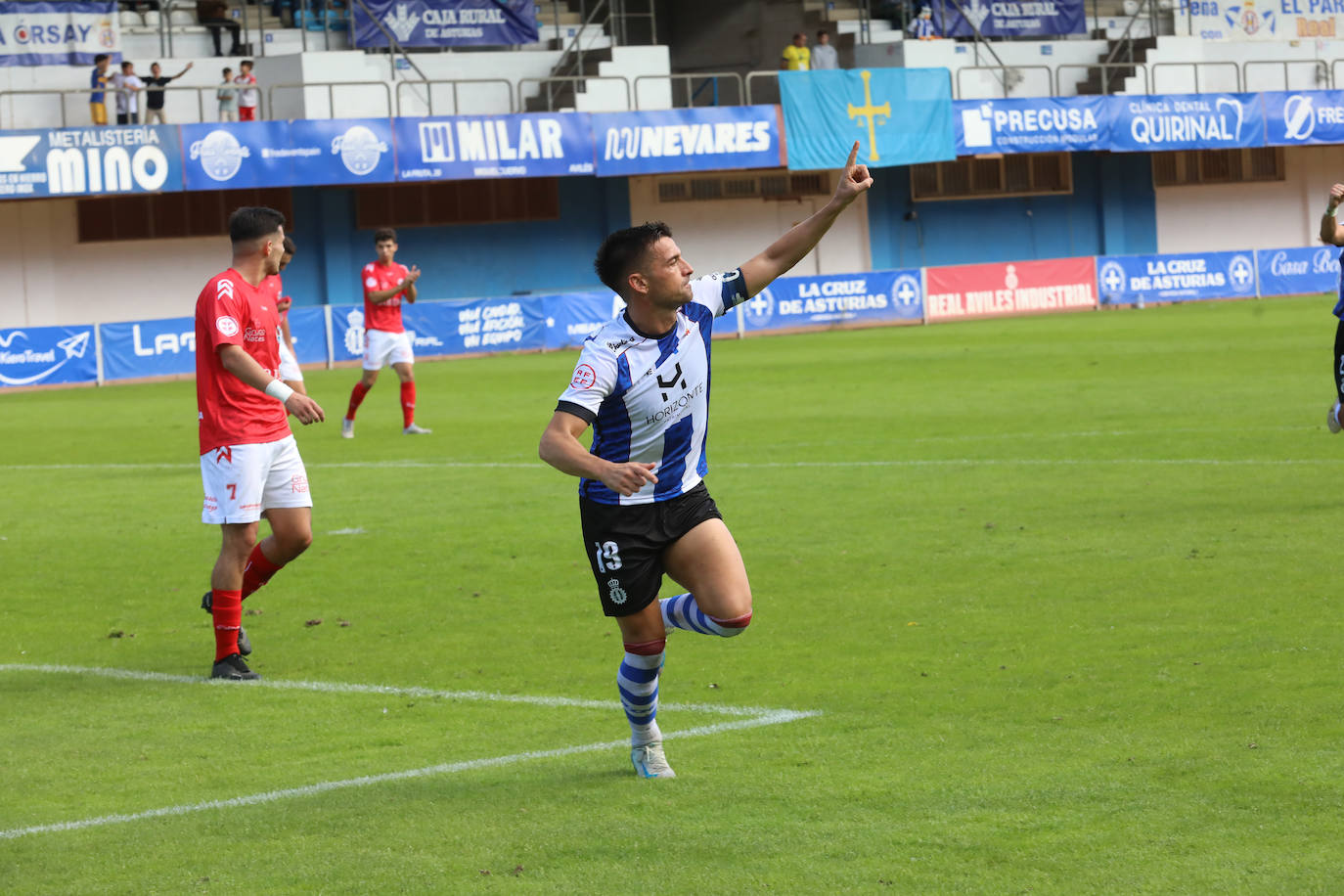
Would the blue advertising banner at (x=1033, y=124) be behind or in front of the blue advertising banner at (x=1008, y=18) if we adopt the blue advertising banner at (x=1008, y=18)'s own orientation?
in front

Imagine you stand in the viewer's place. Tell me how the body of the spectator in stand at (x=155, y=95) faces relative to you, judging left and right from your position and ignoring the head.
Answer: facing the viewer

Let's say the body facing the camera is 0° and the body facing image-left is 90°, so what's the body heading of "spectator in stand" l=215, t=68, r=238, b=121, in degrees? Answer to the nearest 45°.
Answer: approximately 0°

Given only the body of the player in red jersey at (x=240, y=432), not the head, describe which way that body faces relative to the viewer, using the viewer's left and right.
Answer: facing the viewer and to the right of the viewer

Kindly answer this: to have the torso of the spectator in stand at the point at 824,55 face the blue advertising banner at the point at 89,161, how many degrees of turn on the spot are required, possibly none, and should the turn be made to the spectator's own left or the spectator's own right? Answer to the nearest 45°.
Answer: approximately 45° to the spectator's own right

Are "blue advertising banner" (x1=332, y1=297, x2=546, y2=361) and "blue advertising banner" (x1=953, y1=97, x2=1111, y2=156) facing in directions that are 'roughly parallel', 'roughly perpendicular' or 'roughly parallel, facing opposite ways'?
roughly parallel

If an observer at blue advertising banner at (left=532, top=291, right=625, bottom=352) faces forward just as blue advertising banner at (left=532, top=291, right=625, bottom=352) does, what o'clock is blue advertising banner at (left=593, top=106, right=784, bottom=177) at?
blue advertising banner at (left=593, top=106, right=784, bottom=177) is roughly at 7 o'clock from blue advertising banner at (left=532, top=291, right=625, bottom=352).

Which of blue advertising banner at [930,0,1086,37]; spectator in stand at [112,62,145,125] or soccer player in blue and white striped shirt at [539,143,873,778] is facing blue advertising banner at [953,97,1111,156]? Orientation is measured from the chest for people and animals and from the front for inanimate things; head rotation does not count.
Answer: blue advertising banner at [930,0,1086,37]

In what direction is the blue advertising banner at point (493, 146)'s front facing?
toward the camera

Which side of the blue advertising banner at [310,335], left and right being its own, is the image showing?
front

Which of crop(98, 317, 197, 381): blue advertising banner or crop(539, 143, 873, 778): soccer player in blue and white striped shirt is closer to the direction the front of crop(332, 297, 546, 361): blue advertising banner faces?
the soccer player in blue and white striped shirt

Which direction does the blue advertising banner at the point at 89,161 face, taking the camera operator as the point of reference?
facing the viewer
